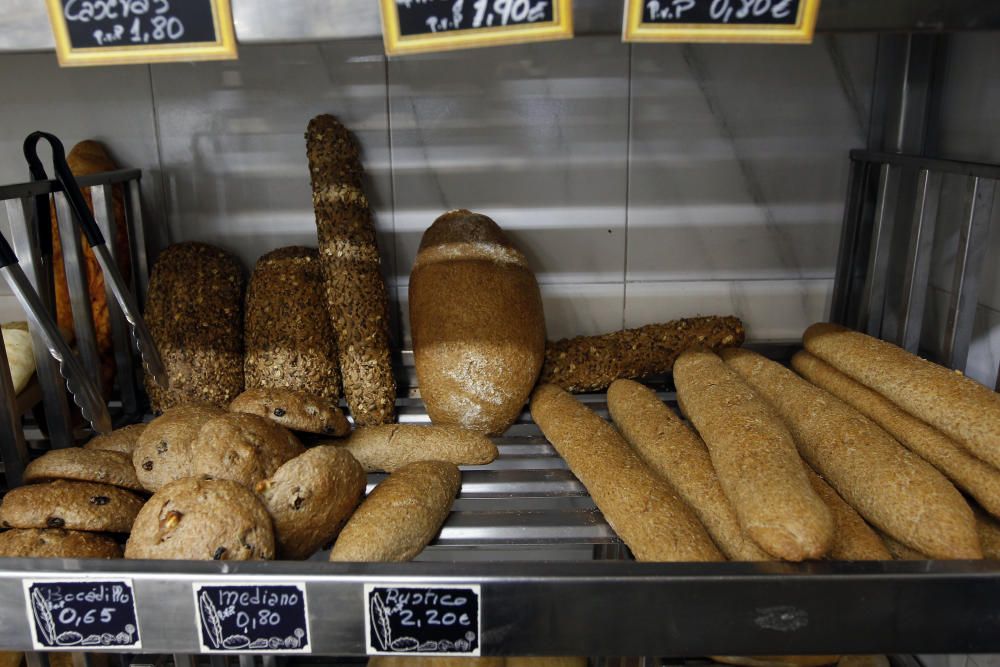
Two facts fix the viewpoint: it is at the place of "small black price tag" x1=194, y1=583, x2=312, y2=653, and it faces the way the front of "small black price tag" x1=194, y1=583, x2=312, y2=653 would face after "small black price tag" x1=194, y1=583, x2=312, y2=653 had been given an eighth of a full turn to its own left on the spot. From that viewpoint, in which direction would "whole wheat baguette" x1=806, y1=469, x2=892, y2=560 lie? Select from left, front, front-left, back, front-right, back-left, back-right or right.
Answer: front-left
